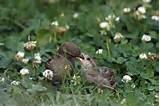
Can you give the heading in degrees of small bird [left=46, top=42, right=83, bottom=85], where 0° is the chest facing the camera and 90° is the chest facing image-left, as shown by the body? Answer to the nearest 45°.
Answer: approximately 270°

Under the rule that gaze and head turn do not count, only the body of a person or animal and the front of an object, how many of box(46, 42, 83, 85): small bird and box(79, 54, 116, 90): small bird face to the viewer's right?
1

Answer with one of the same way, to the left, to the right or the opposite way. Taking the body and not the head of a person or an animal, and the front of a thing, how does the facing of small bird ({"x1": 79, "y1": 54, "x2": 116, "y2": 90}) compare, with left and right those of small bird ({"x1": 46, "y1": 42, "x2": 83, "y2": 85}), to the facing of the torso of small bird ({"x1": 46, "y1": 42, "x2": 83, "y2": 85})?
the opposite way

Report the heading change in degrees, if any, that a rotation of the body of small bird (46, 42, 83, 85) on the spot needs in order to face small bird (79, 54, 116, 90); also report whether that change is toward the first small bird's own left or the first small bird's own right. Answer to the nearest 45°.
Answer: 0° — it already faces it

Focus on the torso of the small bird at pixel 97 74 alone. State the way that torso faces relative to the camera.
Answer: to the viewer's left

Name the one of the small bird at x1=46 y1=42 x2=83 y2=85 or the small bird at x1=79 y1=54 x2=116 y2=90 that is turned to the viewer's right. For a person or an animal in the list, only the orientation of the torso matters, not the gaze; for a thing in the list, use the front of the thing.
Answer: the small bird at x1=46 y1=42 x2=83 y2=85
